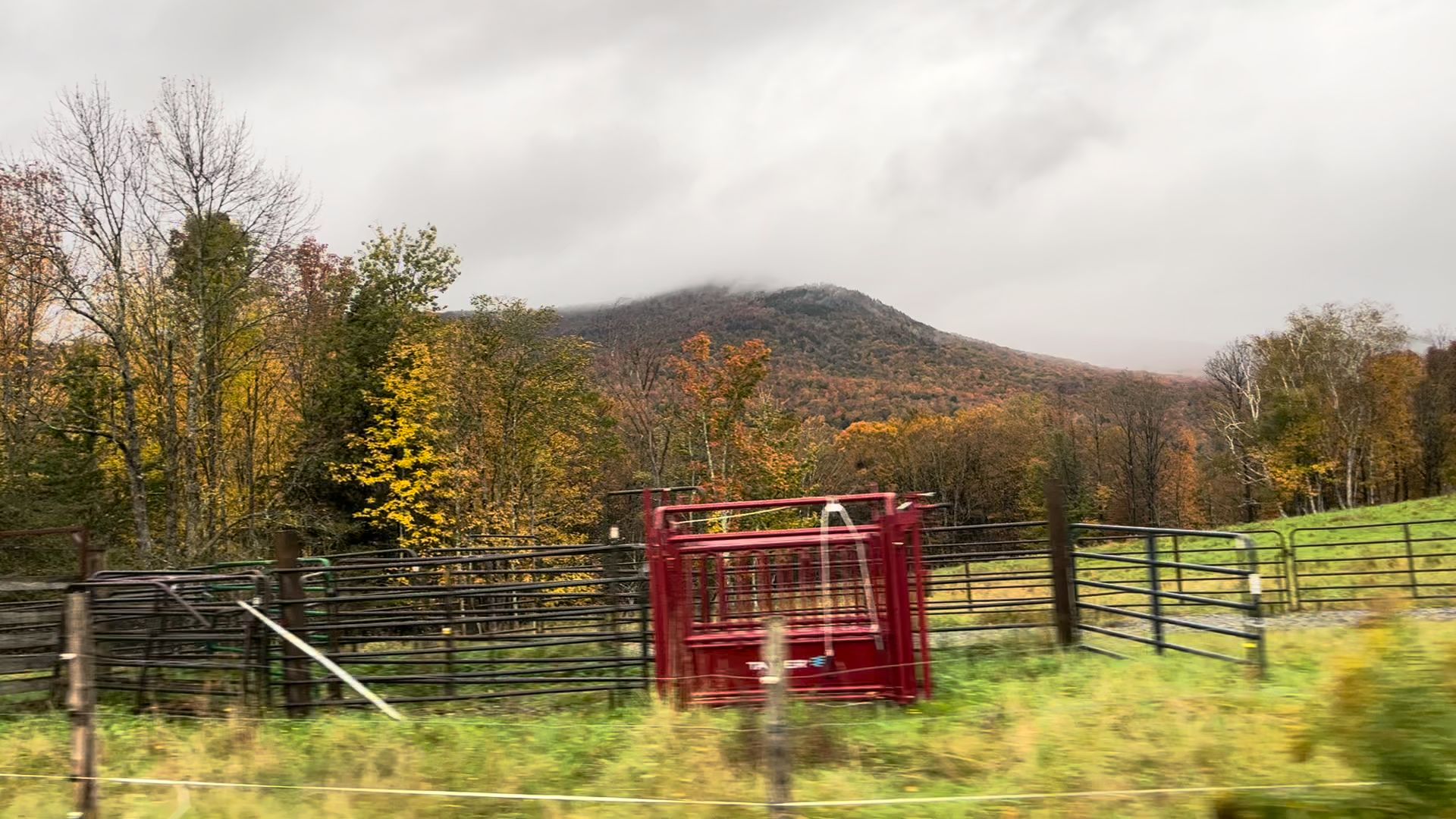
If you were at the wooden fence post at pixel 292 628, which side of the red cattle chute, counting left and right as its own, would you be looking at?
back

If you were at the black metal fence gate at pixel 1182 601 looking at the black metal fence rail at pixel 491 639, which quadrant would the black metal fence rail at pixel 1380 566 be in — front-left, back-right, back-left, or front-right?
back-right

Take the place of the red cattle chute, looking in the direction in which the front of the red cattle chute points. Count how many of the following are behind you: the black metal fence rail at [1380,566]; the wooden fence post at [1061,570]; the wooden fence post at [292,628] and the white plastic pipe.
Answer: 2

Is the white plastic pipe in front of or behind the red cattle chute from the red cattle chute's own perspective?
behind

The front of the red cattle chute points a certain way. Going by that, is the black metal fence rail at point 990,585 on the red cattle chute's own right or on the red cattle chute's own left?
on the red cattle chute's own left

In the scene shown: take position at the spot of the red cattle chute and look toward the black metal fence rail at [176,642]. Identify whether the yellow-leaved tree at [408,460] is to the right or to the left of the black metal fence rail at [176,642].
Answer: right

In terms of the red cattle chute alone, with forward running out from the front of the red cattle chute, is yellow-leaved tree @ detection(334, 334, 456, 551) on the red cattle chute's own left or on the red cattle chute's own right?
on the red cattle chute's own left

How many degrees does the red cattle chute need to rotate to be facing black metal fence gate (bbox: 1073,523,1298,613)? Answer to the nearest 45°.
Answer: approximately 45° to its left
